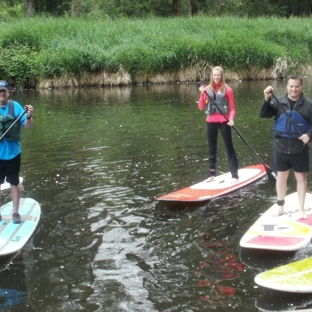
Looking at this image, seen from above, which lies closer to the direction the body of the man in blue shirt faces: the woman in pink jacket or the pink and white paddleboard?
the pink and white paddleboard

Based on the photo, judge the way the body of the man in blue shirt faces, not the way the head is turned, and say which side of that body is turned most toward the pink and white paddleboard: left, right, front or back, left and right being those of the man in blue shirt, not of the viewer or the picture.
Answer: left

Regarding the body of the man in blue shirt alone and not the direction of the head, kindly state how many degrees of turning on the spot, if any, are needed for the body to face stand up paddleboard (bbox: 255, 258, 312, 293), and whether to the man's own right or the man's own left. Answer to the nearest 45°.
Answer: approximately 45° to the man's own left

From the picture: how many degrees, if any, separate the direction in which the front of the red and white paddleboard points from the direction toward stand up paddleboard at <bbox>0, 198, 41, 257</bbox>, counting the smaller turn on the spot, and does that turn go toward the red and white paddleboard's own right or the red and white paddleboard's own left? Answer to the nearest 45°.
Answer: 0° — it already faces it

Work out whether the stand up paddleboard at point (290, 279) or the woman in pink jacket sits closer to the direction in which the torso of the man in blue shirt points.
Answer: the stand up paddleboard

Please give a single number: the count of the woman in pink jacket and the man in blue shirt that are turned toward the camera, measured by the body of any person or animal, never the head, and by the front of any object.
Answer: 2

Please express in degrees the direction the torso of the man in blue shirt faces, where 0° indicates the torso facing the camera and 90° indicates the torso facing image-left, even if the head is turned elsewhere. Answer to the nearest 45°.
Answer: approximately 0°
